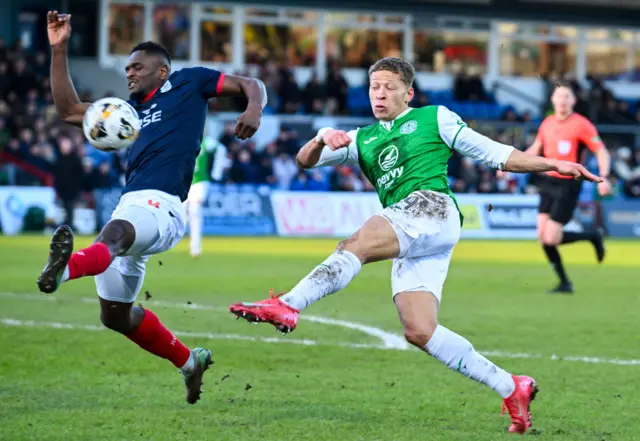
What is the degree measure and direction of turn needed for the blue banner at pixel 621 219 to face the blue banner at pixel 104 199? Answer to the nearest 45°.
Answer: approximately 45° to its right

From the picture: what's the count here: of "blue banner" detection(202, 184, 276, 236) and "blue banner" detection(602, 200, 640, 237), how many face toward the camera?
2

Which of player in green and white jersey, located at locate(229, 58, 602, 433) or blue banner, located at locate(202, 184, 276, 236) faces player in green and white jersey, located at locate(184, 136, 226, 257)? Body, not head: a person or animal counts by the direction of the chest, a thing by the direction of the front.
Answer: the blue banner

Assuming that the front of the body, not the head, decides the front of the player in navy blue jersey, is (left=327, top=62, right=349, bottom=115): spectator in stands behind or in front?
behind

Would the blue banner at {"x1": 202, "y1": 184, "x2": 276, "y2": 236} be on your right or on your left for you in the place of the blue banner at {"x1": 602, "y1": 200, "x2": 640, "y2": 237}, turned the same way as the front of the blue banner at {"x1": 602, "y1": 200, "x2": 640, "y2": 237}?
on your right
